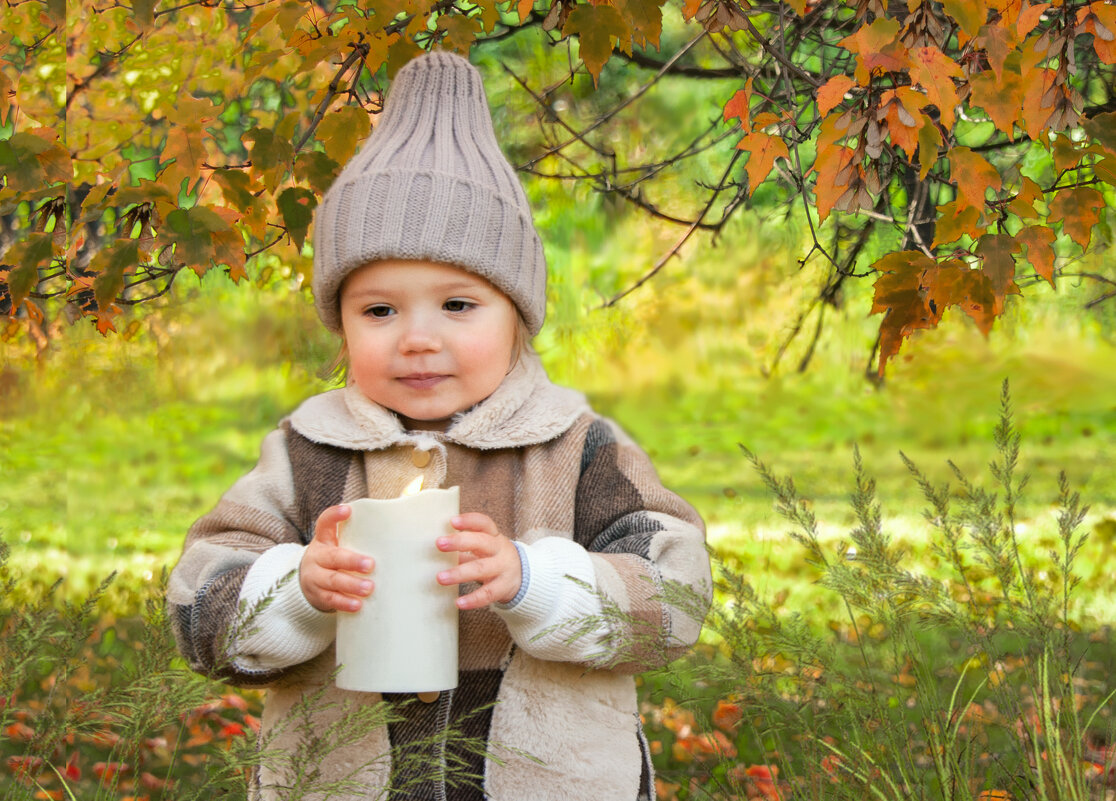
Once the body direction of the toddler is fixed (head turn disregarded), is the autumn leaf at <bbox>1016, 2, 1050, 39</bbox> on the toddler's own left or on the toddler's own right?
on the toddler's own left

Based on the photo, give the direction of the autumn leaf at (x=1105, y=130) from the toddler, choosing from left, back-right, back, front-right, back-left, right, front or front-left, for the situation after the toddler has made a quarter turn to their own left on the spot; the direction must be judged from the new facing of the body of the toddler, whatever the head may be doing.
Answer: front

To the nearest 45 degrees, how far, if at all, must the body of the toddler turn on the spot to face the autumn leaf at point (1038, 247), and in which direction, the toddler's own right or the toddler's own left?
approximately 90° to the toddler's own left

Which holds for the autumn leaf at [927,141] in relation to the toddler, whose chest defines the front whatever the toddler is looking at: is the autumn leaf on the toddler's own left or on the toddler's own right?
on the toddler's own left

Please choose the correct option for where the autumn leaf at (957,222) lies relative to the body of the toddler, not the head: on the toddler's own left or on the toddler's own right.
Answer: on the toddler's own left

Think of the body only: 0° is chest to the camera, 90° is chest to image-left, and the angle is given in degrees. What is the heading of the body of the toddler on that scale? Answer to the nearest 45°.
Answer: approximately 0°
